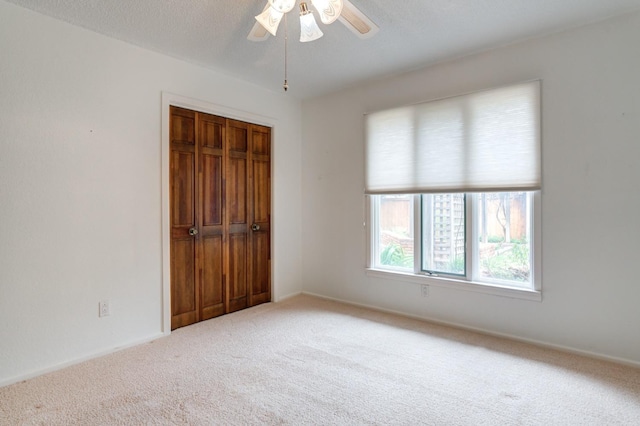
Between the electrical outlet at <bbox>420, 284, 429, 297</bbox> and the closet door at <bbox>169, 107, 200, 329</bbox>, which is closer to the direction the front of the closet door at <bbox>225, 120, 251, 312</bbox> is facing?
the electrical outlet

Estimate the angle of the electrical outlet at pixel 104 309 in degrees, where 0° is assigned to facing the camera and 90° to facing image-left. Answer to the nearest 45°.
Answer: approximately 0°

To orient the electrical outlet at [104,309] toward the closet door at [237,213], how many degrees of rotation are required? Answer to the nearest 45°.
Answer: approximately 90° to its left

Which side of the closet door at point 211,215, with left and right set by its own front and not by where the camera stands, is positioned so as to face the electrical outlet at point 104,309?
right

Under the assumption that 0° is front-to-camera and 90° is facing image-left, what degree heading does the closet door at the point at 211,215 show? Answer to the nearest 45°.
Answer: approximately 315°

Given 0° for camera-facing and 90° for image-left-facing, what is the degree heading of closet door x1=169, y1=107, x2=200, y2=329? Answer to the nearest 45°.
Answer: approximately 315°

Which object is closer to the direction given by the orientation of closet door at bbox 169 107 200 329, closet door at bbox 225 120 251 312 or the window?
the window

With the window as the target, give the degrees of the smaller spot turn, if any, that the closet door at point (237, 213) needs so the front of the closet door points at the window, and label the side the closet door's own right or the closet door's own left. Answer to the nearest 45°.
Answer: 0° — it already faces it

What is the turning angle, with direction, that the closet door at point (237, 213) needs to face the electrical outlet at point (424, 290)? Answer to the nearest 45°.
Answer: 0° — it already faces it

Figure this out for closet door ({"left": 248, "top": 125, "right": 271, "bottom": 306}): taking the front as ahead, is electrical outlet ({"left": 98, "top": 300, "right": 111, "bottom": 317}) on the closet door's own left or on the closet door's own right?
on the closet door's own right
